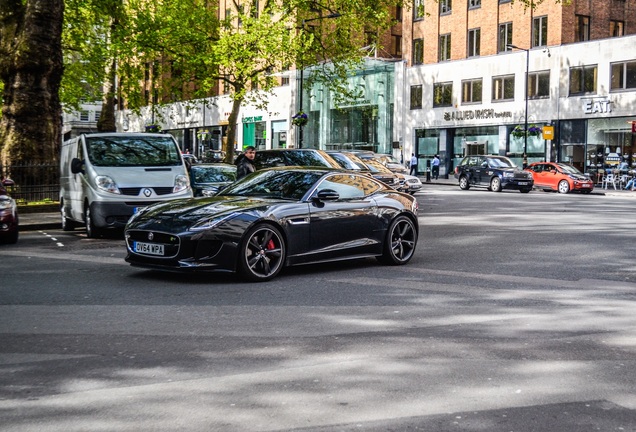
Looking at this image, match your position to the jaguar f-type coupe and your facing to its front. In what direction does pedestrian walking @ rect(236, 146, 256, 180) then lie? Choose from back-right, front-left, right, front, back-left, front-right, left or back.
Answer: back-right

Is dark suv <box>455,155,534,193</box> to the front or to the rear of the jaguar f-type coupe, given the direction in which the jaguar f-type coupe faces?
to the rear

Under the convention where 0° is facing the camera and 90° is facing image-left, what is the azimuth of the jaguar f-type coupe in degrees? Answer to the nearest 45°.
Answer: approximately 45°

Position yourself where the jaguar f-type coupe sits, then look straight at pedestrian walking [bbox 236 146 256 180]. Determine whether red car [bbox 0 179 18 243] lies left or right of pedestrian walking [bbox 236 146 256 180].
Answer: left
